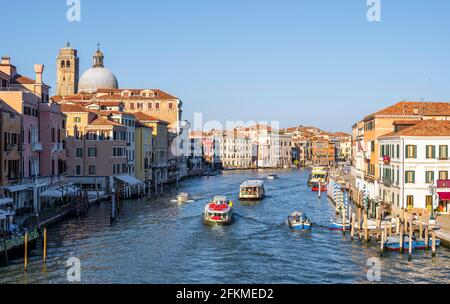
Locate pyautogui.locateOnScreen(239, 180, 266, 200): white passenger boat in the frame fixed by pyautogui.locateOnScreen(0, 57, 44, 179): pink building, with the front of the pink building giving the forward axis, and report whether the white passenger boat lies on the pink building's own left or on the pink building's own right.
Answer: on the pink building's own left

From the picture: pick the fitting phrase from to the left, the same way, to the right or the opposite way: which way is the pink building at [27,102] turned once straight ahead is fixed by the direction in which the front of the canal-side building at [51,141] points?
the same way

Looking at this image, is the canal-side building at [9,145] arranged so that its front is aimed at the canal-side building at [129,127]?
no

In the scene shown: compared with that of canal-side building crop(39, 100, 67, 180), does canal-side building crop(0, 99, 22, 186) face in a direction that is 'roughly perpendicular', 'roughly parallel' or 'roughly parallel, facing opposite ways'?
roughly parallel

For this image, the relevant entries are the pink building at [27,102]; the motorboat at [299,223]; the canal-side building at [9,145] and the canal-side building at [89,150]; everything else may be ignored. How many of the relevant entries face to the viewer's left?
0

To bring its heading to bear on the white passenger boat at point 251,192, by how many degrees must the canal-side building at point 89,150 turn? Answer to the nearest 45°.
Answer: approximately 45° to its left

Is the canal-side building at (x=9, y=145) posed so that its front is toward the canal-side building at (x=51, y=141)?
no

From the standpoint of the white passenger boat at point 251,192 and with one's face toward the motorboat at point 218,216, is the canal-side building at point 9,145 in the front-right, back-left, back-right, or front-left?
front-right

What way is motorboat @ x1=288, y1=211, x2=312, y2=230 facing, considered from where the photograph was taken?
facing the viewer and to the right of the viewer

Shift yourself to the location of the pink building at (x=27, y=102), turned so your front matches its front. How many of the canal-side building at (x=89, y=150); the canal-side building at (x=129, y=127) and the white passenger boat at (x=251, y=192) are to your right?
0

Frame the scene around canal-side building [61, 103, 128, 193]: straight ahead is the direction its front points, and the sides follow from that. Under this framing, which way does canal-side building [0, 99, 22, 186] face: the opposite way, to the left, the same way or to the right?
the same way

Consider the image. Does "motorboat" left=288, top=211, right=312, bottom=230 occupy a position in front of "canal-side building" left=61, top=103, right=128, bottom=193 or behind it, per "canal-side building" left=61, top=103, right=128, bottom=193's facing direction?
in front

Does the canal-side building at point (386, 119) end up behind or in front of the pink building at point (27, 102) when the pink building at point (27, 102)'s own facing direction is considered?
in front

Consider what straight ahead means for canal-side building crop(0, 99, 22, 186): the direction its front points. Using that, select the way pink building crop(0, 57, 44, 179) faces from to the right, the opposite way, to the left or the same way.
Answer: the same way

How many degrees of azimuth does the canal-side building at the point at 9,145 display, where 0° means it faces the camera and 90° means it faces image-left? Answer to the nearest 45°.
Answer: approximately 315°

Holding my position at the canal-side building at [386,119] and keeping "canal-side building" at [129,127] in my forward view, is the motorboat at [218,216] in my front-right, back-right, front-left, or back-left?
front-left
